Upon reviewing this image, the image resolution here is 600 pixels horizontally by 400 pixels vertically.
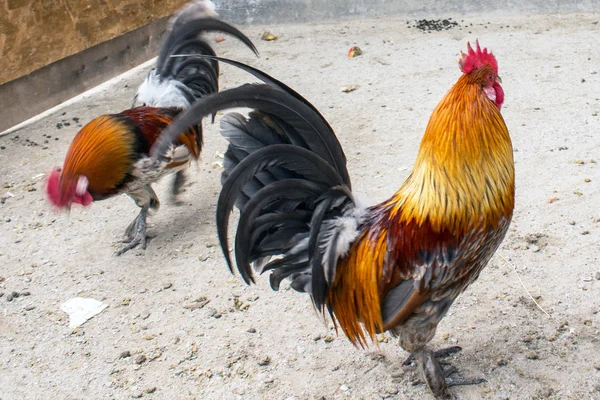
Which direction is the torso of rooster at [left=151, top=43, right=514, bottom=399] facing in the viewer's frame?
to the viewer's right

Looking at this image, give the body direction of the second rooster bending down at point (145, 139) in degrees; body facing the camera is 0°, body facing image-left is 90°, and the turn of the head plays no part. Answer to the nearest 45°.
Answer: approximately 45°

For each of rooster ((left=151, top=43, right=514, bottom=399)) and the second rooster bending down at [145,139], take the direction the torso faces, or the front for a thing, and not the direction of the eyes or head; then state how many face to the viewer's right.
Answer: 1

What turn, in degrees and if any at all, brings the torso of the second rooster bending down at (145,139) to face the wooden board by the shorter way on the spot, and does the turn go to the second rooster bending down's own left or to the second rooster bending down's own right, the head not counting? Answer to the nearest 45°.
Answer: approximately 135° to the second rooster bending down's own right

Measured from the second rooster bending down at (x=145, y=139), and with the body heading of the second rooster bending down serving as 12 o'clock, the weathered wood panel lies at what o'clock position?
The weathered wood panel is roughly at 4 o'clock from the second rooster bending down.

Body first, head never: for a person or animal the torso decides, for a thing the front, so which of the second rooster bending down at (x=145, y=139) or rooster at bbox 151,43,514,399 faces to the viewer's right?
the rooster
